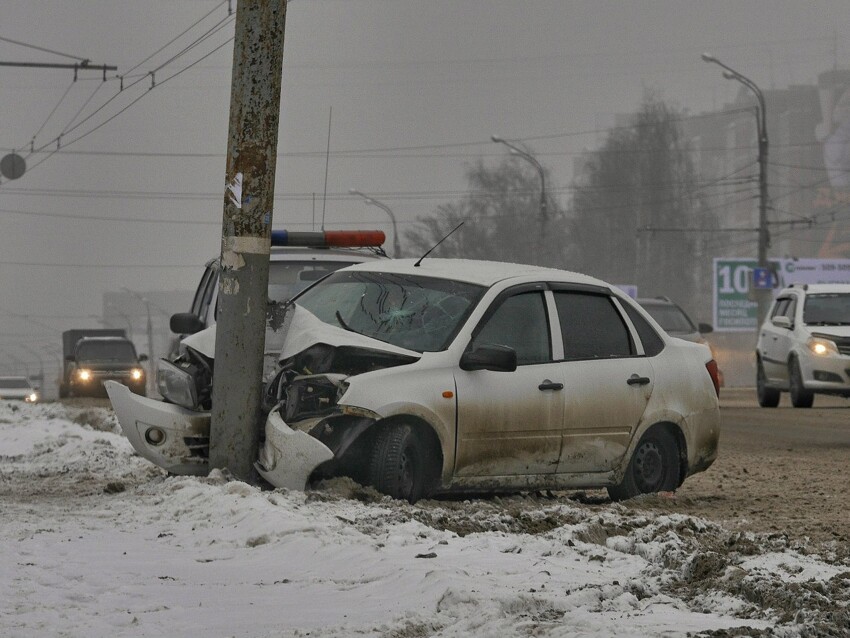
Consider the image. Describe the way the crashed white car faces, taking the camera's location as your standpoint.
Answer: facing the viewer and to the left of the viewer

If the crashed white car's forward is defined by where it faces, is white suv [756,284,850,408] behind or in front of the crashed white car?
behind

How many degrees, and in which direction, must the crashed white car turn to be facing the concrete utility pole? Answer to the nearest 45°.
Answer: approximately 45° to its right

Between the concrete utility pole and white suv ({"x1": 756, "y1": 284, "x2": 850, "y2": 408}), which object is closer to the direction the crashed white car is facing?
the concrete utility pole
